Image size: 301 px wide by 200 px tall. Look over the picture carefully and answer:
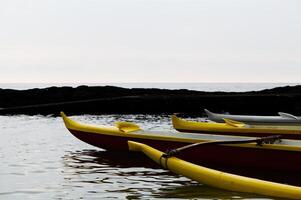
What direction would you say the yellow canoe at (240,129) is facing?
to the viewer's left

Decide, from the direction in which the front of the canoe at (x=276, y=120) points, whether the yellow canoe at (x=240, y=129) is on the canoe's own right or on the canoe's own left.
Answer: on the canoe's own left

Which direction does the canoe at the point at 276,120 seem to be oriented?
to the viewer's left

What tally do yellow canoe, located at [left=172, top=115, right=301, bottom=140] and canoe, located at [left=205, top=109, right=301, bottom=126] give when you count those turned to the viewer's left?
2

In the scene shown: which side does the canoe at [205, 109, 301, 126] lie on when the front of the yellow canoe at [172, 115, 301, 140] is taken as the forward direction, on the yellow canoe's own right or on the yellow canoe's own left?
on the yellow canoe's own right

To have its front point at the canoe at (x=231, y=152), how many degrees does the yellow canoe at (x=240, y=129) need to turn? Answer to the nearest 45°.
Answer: approximately 90° to its left
